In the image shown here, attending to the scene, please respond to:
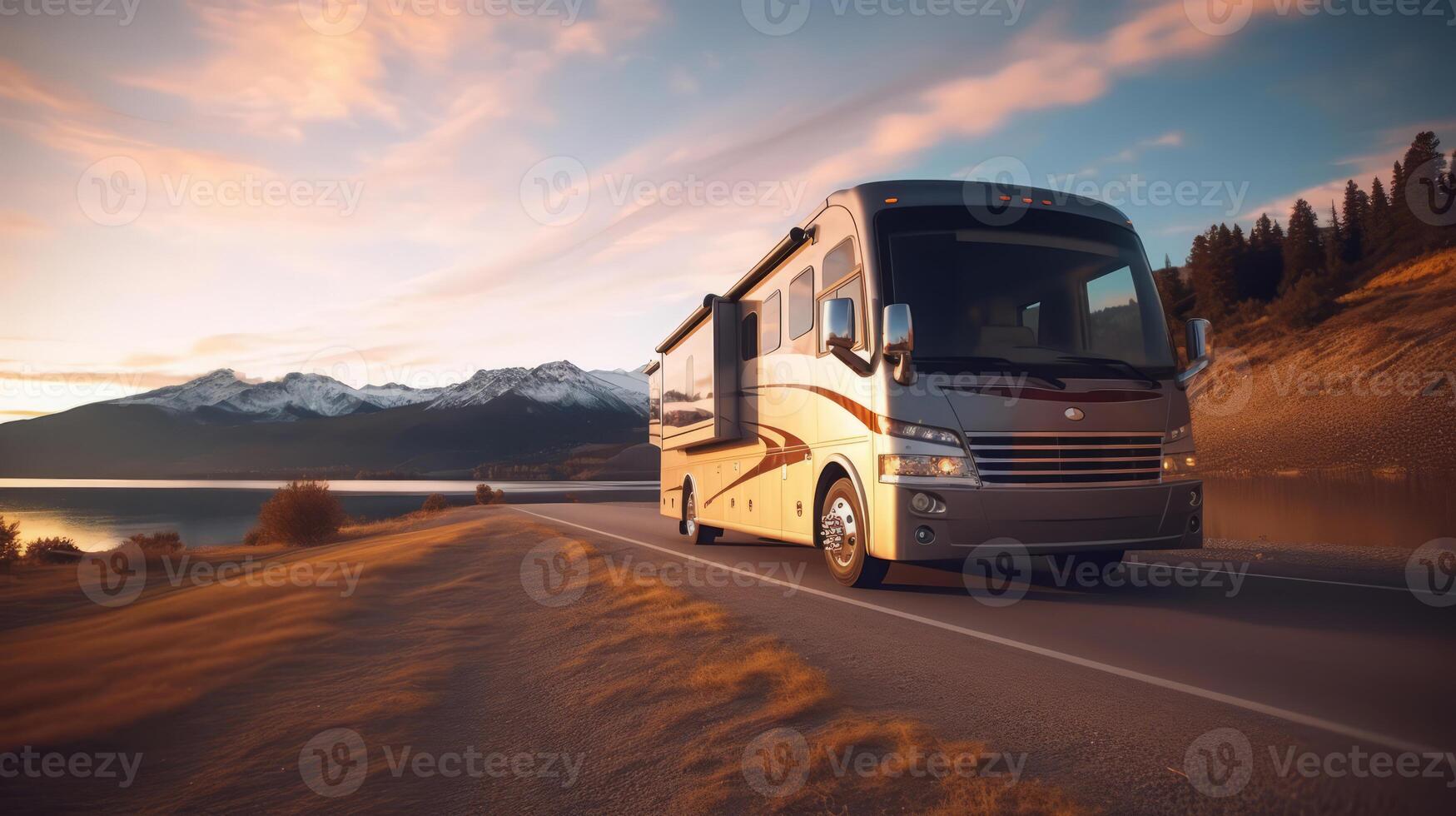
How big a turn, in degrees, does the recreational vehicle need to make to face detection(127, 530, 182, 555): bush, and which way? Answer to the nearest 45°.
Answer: approximately 180°

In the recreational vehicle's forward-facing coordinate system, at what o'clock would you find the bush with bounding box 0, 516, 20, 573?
The bush is roughly at 5 o'clock from the recreational vehicle.

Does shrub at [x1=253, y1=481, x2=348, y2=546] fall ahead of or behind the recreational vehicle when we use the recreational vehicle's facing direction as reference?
behind

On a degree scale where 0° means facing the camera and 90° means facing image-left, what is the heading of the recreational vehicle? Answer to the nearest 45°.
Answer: approximately 315°

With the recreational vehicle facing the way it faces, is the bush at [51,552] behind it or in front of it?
behind
